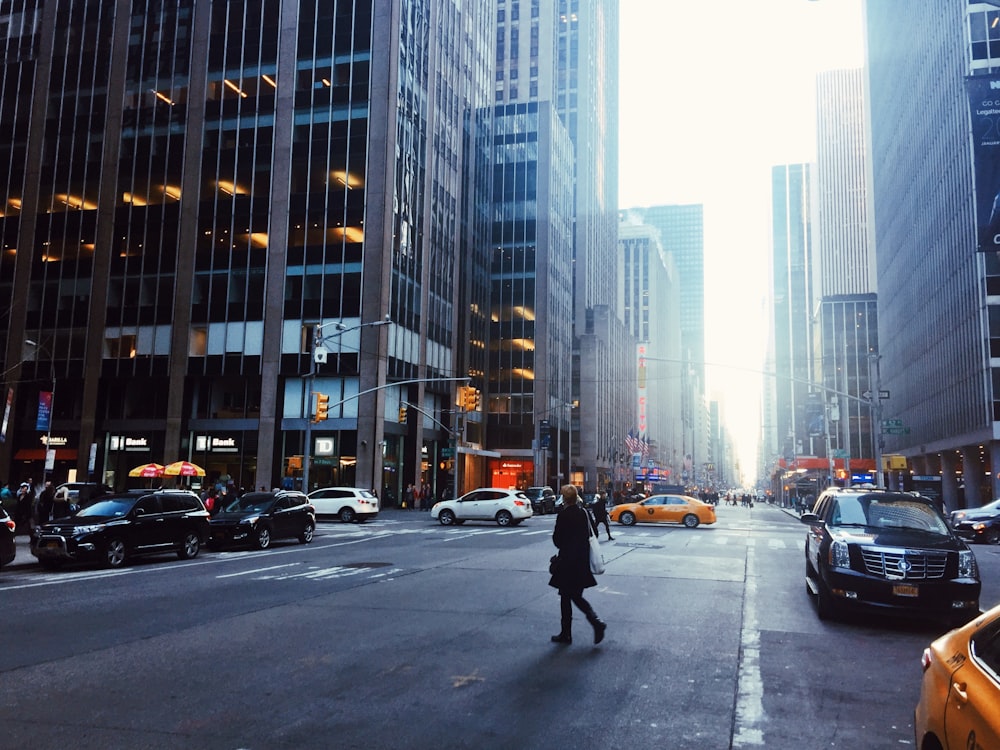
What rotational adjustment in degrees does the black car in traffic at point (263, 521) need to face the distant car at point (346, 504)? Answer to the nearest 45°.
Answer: approximately 135° to its right

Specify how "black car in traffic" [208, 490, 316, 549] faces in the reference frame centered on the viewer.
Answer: facing the viewer and to the left of the viewer

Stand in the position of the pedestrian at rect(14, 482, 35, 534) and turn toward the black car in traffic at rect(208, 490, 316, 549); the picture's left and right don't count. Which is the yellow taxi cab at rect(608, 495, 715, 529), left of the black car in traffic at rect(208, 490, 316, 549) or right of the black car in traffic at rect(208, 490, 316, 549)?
left

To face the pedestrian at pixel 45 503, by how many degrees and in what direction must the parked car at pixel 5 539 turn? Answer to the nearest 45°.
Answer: approximately 90° to its right

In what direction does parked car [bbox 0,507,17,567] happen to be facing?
to the viewer's left

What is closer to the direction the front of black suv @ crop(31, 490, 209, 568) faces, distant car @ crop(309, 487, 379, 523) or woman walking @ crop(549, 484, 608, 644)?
the woman walking

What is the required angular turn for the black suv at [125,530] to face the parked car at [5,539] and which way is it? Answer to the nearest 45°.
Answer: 0° — it already faces it

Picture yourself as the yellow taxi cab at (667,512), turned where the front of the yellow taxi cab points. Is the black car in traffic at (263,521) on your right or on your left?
on your left

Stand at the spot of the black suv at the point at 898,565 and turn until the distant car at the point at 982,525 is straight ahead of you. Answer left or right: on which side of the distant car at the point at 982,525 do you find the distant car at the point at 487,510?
left

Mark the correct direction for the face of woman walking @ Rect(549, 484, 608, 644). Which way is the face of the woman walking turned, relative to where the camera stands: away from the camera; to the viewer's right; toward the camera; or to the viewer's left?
away from the camera

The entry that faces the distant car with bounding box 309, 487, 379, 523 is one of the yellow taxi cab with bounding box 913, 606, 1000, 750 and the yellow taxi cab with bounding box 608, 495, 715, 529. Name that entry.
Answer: the yellow taxi cab with bounding box 608, 495, 715, 529

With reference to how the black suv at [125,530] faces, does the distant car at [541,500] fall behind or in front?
behind

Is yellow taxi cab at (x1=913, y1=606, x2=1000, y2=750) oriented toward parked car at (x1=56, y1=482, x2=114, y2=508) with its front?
no

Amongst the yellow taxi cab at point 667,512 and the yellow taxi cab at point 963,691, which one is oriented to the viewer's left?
the yellow taxi cab at point 667,512

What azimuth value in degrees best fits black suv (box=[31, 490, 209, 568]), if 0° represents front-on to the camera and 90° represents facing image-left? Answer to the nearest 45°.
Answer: approximately 45°

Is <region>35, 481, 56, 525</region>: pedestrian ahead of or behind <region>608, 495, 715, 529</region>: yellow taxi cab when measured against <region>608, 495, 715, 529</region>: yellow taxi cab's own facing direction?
ahead

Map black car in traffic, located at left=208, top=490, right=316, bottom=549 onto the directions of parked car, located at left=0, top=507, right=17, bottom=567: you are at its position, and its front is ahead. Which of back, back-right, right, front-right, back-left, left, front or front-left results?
back-right
